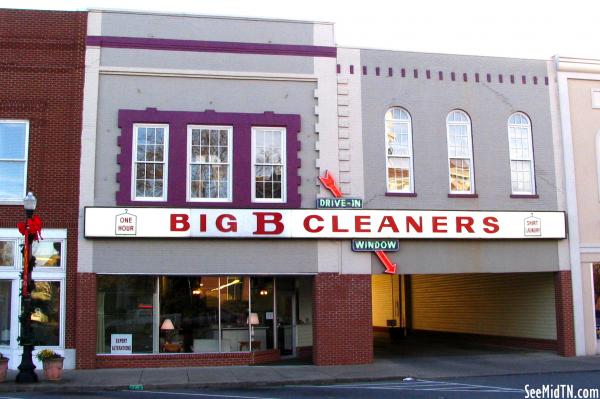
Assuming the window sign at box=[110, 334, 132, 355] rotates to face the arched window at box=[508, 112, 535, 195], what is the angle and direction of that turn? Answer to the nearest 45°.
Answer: approximately 90° to its left

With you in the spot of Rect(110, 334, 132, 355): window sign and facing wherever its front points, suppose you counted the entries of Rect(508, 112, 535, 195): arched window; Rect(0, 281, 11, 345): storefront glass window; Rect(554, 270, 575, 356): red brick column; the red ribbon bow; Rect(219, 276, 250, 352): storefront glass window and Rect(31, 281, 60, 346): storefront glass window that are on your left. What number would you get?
3

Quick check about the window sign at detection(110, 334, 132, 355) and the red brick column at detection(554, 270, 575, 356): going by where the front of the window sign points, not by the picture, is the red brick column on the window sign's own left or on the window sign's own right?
on the window sign's own left

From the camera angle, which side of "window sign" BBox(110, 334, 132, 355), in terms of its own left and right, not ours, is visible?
front

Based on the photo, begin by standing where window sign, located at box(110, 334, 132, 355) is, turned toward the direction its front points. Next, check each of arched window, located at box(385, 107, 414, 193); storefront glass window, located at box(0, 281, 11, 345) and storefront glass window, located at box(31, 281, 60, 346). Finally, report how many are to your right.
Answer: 2

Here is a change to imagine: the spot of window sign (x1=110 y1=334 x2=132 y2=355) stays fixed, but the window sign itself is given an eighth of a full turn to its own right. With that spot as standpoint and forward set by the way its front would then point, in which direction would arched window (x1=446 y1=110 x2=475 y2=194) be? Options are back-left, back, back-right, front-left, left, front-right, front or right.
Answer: back-left

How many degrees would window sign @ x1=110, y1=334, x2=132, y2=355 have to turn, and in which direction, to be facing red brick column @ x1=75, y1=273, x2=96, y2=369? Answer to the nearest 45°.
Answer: approximately 45° to its right

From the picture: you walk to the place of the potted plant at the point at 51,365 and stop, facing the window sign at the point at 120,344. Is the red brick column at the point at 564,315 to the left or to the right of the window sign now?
right

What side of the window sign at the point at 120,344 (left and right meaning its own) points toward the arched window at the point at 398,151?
left

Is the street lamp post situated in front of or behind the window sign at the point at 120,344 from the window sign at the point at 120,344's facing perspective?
in front

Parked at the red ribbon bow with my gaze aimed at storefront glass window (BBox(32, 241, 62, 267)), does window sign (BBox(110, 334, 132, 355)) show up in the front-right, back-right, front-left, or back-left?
front-right

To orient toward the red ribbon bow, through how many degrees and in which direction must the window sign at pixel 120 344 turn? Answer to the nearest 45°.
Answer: approximately 45° to its right

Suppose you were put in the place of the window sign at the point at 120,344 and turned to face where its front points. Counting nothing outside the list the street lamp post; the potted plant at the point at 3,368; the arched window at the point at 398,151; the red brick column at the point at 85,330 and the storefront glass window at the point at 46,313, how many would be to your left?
1
